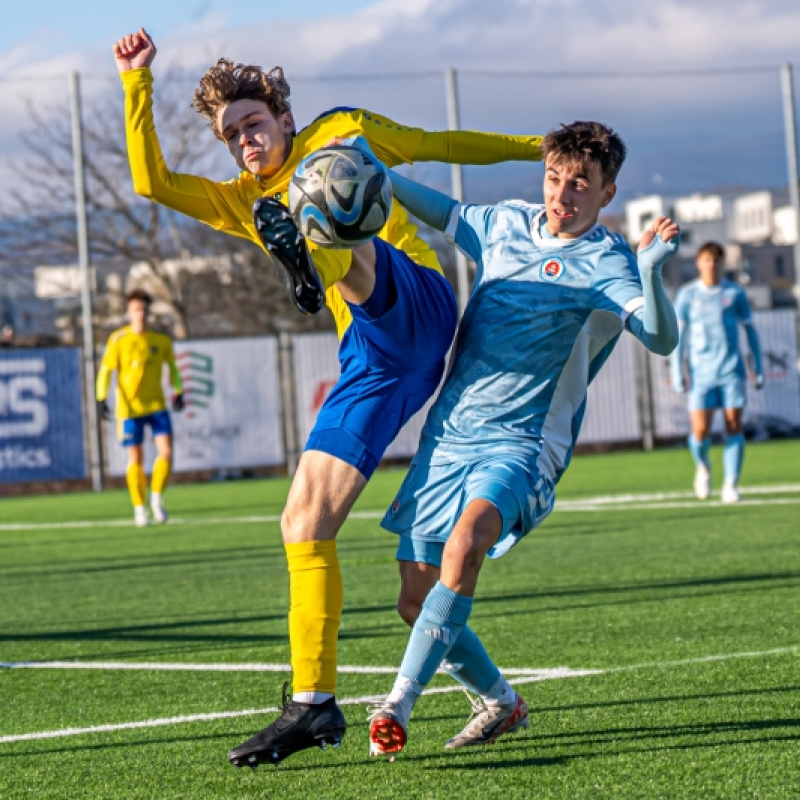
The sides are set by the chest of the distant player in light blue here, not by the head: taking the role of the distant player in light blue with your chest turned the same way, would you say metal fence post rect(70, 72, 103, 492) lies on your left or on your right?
on your right

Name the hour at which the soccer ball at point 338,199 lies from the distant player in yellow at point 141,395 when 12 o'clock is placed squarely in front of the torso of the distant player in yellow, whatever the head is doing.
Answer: The soccer ball is roughly at 12 o'clock from the distant player in yellow.

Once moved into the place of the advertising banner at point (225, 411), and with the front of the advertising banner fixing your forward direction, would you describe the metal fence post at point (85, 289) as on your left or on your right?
on your right

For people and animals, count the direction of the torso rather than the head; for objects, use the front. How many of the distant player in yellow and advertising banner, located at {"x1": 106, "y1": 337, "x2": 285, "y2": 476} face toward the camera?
2

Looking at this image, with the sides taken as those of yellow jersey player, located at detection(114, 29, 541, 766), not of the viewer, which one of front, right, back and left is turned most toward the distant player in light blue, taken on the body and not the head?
back

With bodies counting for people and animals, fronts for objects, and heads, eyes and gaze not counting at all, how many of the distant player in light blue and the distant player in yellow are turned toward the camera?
2

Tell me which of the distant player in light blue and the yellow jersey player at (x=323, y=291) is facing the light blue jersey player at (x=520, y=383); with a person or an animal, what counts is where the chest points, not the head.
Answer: the distant player in light blue

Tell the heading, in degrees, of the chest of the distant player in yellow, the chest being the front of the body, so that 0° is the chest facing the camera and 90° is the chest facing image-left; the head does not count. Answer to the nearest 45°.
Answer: approximately 0°
